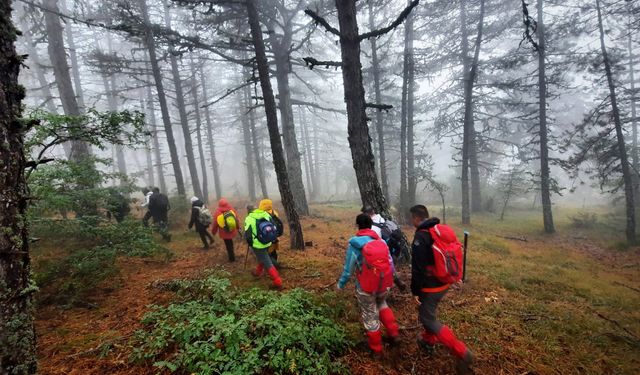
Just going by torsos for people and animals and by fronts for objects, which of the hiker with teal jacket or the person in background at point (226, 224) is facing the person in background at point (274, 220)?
the hiker with teal jacket

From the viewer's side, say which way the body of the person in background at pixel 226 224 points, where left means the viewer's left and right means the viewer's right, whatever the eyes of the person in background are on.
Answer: facing away from the viewer and to the left of the viewer

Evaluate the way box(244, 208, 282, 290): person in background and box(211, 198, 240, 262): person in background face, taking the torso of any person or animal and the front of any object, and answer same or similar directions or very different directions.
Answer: same or similar directions

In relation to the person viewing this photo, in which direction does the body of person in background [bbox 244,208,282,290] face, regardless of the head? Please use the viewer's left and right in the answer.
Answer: facing away from the viewer and to the left of the viewer

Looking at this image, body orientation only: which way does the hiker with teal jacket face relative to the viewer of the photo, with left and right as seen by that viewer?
facing away from the viewer and to the left of the viewer

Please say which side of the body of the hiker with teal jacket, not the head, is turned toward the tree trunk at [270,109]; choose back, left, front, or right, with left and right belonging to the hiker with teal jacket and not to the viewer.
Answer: front

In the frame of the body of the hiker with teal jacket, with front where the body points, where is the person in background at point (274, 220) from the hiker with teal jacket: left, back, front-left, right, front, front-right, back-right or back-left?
front

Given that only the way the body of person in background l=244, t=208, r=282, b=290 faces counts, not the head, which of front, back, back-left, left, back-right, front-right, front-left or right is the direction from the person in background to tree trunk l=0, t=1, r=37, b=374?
left

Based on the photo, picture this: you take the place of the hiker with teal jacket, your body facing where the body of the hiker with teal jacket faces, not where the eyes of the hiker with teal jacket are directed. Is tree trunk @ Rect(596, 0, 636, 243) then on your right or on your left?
on your right

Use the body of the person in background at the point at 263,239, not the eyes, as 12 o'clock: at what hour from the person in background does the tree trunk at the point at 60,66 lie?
The tree trunk is roughly at 12 o'clock from the person in background.

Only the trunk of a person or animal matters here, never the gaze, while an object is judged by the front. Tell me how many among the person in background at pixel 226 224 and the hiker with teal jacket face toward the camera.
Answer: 0

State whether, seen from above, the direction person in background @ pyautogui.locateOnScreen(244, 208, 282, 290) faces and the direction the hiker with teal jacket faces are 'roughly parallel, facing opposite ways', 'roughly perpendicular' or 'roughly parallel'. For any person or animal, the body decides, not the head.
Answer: roughly parallel

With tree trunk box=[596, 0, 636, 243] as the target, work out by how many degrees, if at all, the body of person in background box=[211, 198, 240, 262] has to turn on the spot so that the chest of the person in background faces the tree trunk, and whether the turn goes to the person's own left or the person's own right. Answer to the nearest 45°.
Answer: approximately 135° to the person's own right

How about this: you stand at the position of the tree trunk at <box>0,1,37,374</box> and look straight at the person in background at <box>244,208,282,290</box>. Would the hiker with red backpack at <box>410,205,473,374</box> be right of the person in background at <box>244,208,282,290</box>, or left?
right

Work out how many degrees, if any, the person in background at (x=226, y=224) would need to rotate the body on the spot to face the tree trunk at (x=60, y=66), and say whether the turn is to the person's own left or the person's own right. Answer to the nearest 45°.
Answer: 0° — they already face it

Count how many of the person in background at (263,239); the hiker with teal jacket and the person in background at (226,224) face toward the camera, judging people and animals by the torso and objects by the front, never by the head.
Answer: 0
